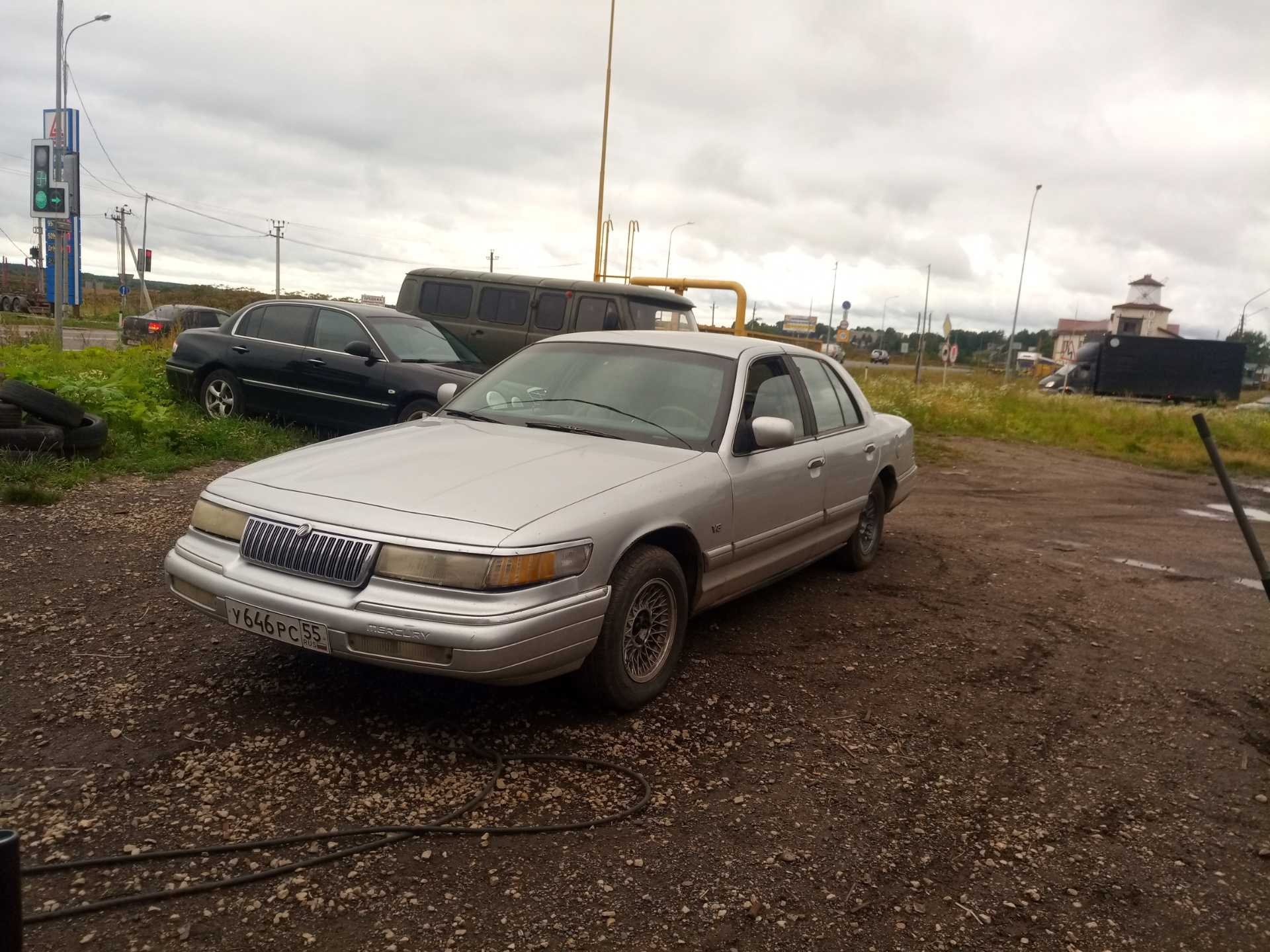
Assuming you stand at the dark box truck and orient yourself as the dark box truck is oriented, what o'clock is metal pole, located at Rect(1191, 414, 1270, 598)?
The metal pole is roughly at 9 o'clock from the dark box truck.

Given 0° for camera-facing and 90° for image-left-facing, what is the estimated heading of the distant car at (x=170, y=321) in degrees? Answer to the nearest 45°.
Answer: approximately 225°

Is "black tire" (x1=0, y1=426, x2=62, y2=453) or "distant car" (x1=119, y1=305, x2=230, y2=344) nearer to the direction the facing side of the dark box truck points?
the distant car

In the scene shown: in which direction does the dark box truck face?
to the viewer's left

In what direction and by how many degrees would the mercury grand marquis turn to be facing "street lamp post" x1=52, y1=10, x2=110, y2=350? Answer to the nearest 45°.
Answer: approximately 90° to its right

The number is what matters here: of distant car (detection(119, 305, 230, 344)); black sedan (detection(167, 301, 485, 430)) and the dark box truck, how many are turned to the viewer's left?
1

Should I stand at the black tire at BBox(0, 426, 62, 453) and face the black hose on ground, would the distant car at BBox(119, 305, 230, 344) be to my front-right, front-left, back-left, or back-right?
back-left

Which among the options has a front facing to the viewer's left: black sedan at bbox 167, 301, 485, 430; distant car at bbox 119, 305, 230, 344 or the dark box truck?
the dark box truck

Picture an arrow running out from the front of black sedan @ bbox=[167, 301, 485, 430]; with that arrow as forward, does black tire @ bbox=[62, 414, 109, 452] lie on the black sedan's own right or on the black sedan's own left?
on the black sedan's own right

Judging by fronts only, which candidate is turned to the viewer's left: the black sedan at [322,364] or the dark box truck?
the dark box truck

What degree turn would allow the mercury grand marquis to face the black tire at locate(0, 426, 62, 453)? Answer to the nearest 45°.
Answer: approximately 90° to its right

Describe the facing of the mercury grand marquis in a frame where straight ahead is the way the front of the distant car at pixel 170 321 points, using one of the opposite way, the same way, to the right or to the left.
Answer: the opposite way

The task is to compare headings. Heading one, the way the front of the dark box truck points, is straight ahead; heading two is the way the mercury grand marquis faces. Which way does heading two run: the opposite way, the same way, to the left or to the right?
to the left

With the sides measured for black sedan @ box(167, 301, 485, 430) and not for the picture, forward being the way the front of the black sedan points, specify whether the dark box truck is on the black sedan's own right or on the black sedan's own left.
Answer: on the black sedan's own left

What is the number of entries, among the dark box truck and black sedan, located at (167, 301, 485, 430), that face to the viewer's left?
1
